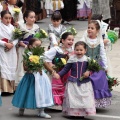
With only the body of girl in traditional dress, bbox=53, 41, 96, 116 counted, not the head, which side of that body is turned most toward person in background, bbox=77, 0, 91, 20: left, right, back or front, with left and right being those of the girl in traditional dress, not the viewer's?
back

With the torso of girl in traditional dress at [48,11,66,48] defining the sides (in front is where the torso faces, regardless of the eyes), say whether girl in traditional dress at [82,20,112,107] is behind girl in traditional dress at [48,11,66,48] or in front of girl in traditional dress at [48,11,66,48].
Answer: in front

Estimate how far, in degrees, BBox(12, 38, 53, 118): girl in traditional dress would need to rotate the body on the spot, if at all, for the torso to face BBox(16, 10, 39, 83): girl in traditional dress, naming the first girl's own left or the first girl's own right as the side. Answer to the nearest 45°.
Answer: approximately 135° to the first girl's own left

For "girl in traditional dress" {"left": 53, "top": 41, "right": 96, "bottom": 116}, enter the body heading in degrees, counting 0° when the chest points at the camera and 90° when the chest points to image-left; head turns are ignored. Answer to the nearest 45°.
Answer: approximately 0°

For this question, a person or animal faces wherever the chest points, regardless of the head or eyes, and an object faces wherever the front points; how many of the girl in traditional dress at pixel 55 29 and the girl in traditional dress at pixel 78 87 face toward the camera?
2

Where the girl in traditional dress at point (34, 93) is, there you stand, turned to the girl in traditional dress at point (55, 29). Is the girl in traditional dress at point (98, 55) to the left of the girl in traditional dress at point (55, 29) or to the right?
right

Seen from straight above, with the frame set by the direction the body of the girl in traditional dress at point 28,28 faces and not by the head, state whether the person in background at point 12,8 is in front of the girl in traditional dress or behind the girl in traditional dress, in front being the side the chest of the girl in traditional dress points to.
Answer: behind

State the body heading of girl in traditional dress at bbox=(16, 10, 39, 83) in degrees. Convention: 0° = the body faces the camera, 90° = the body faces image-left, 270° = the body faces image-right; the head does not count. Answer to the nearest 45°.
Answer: approximately 315°

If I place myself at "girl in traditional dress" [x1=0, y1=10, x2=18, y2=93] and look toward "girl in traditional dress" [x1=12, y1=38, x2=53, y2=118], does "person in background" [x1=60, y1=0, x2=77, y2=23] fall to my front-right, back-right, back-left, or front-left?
back-left

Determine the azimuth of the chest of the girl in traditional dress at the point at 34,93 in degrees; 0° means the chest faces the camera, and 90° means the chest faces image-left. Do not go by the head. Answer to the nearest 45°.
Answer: approximately 315°
